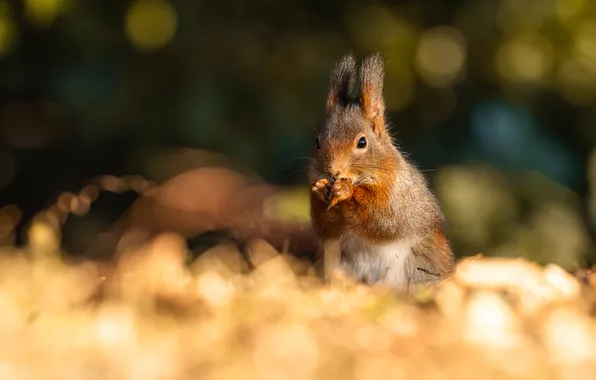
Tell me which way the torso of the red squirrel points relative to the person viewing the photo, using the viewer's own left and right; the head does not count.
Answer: facing the viewer and to the left of the viewer
